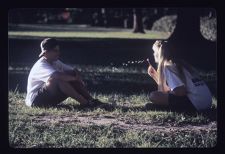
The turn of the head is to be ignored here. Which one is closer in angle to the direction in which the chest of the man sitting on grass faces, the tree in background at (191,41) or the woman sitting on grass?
the woman sitting on grass

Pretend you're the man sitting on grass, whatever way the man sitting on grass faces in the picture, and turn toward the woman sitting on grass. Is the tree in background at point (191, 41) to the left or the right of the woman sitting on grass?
left

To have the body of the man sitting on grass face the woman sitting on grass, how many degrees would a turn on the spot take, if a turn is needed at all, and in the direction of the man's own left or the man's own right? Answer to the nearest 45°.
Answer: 0° — they already face them

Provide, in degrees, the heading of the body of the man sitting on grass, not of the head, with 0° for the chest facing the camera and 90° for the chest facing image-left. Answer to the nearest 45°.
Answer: approximately 270°

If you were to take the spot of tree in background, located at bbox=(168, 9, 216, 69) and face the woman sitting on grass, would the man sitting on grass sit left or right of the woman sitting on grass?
right

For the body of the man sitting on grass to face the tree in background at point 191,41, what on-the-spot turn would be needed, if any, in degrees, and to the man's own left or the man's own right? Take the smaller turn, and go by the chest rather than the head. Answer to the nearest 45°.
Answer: approximately 45° to the man's own left
